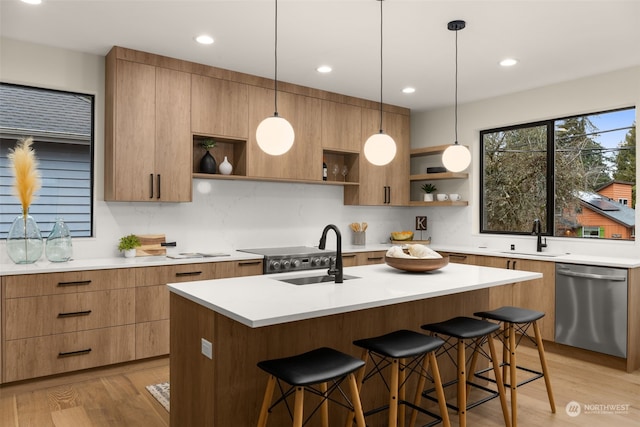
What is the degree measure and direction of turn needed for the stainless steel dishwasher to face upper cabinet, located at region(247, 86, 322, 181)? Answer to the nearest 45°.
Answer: approximately 45° to its right

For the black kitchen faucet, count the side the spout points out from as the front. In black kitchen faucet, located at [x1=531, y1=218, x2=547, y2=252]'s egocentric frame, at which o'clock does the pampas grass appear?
The pampas grass is roughly at 12 o'clock from the black kitchen faucet.

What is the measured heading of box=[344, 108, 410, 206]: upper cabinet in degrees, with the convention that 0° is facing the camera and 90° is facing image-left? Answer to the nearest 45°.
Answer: approximately 315°

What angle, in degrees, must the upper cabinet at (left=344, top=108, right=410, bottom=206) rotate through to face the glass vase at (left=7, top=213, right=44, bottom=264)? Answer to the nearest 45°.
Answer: approximately 90° to its right

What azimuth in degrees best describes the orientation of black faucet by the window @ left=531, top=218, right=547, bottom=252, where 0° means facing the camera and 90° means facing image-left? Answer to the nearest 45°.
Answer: approximately 45°

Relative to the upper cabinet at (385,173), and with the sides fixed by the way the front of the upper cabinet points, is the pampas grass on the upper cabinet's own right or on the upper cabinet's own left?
on the upper cabinet's own right

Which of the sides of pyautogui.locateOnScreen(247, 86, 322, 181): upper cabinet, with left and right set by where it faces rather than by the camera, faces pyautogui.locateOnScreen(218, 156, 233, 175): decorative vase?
right

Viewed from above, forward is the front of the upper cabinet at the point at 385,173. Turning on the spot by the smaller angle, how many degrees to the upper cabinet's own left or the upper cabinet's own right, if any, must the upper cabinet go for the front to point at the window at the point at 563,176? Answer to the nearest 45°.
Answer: approximately 45° to the upper cabinet's own left

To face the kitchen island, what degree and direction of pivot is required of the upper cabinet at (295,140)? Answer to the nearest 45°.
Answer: approximately 45° to its right
